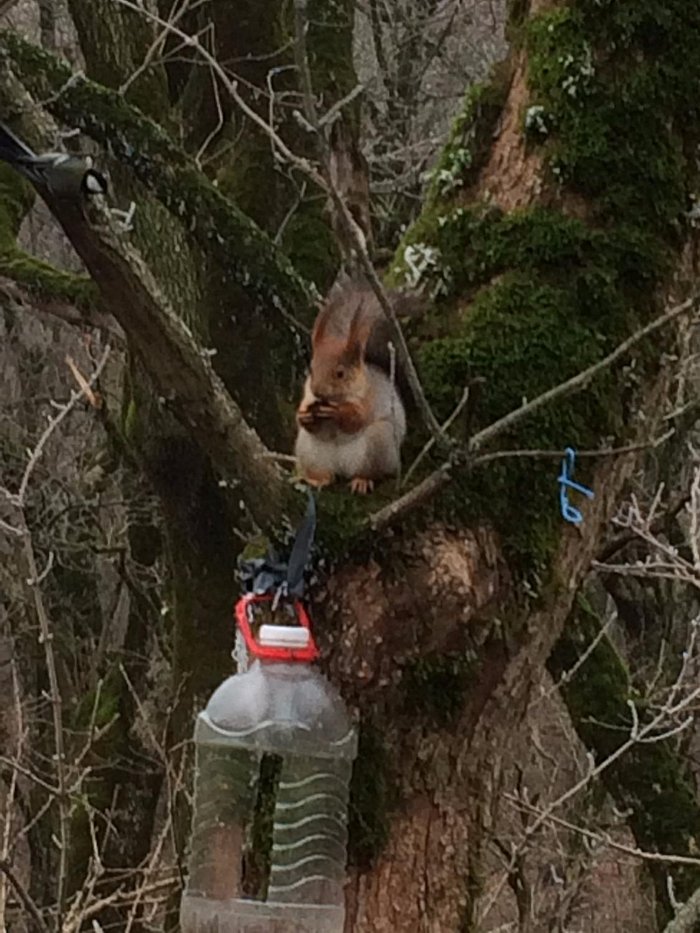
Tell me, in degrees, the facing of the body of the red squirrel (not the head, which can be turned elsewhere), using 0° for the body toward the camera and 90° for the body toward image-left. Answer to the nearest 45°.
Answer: approximately 45°

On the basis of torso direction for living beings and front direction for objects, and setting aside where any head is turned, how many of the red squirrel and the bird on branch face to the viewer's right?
1

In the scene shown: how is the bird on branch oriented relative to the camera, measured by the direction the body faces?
to the viewer's right

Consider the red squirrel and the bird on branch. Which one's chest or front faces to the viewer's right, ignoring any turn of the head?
the bird on branch

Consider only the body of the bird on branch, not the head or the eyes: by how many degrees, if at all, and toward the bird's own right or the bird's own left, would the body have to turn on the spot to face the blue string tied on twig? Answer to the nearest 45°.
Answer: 0° — it already faces it
